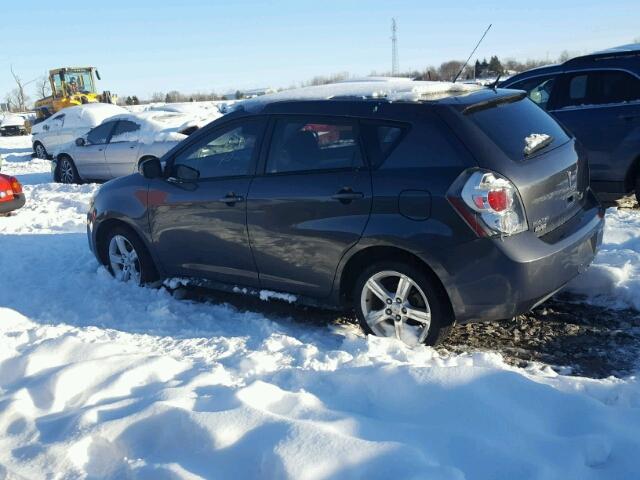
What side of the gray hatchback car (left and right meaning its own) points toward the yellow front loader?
front

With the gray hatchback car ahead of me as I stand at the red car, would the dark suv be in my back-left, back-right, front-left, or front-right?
front-left

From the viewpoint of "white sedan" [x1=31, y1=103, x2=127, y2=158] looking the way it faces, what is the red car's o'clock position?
The red car is roughly at 9 o'clock from the white sedan.

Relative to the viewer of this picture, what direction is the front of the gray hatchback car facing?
facing away from the viewer and to the left of the viewer

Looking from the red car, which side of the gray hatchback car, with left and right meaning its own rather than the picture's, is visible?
front

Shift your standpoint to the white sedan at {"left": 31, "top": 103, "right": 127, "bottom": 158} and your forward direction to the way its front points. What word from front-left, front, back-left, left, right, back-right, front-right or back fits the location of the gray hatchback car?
left

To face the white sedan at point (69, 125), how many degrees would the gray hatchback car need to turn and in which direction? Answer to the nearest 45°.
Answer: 0° — it already faces it

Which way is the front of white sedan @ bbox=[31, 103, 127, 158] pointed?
to the viewer's left

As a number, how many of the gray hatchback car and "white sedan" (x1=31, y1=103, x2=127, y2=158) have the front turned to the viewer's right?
0

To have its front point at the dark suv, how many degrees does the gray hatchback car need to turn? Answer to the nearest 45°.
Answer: approximately 90° to its right

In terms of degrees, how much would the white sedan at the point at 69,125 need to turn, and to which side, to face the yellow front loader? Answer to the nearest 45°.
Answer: approximately 90° to its right
